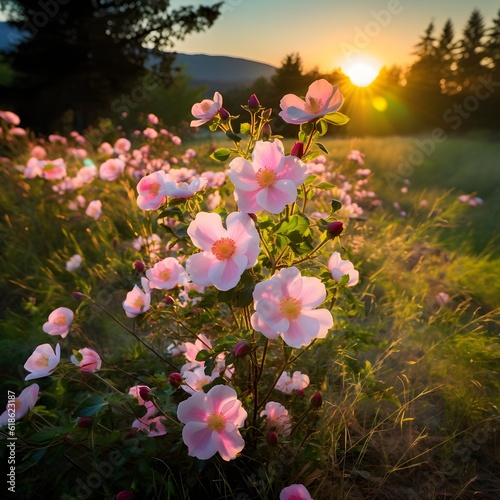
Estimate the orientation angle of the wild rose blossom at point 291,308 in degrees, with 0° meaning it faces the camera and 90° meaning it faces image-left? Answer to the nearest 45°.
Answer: approximately 0°

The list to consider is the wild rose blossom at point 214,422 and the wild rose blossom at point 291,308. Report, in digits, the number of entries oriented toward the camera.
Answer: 2

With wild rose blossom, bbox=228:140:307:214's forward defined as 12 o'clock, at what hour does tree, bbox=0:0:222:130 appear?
The tree is roughly at 5 o'clock from the wild rose blossom.

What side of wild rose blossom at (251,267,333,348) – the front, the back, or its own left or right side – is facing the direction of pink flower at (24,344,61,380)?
right

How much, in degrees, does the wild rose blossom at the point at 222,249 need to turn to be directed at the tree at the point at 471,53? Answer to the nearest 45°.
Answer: approximately 135° to its left
